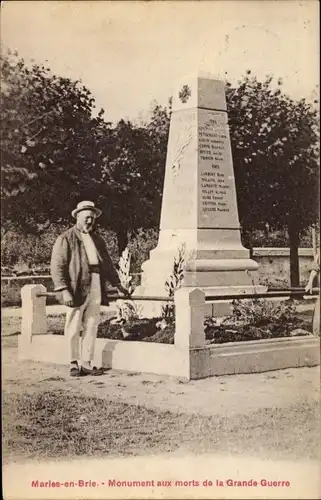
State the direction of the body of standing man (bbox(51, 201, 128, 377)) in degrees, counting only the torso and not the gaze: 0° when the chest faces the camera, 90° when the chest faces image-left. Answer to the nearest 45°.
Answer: approximately 315°

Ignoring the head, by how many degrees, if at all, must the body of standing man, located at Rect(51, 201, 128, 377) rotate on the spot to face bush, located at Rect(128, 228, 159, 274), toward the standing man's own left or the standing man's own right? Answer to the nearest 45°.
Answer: approximately 90° to the standing man's own left

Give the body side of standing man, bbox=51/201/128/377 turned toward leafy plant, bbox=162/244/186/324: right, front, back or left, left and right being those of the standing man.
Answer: left

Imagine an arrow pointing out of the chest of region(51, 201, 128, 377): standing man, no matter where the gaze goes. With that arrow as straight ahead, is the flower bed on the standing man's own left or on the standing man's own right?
on the standing man's own left

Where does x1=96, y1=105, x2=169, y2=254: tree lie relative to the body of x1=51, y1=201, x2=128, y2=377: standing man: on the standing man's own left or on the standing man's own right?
on the standing man's own left

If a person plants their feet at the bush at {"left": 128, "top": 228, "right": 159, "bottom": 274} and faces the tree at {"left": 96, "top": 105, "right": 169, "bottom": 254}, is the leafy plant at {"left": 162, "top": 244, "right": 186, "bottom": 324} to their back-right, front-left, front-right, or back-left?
back-right
